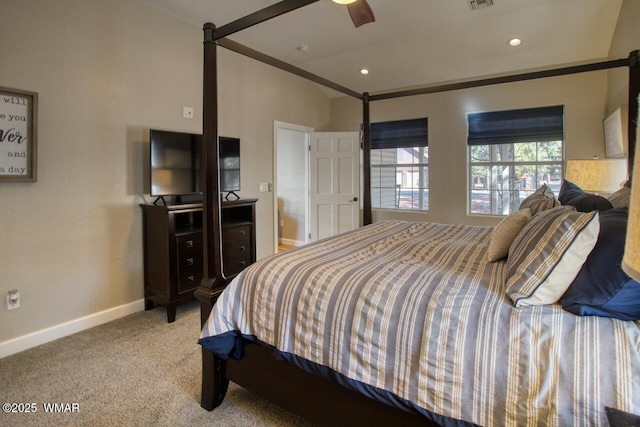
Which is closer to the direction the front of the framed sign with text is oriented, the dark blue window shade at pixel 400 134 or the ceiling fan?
the ceiling fan

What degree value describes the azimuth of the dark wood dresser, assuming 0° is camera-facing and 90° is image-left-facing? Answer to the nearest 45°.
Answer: approximately 315°

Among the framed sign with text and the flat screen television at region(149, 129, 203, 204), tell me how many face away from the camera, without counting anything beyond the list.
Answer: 0

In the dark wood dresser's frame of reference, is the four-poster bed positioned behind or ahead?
ahead

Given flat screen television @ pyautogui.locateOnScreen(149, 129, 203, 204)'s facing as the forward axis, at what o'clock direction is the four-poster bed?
The four-poster bed is roughly at 1 o'clock from the flat screen television.
